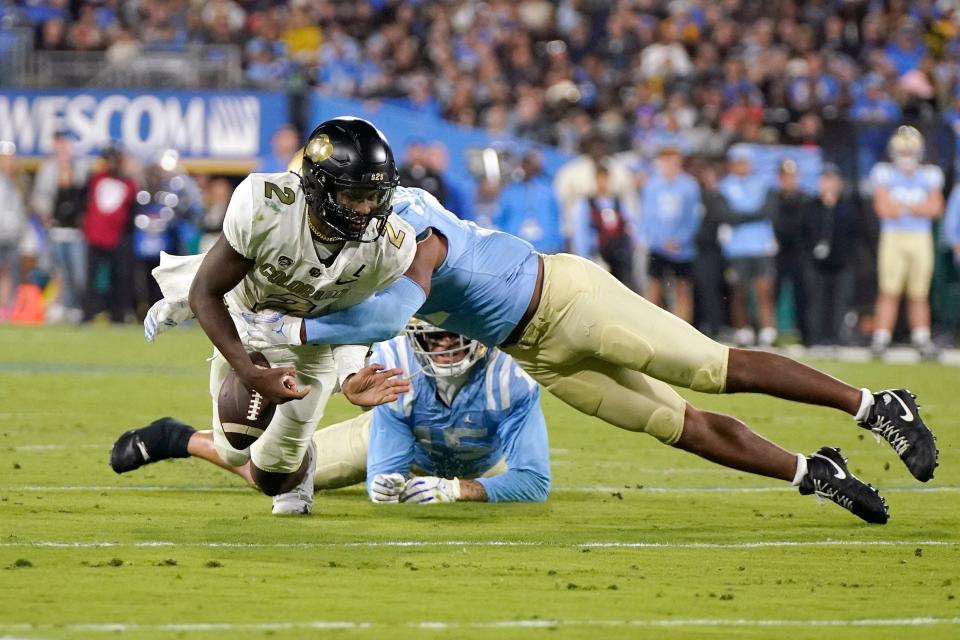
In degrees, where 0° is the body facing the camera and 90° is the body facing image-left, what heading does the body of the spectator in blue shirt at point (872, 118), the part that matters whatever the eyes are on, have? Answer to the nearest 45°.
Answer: approximately 0°

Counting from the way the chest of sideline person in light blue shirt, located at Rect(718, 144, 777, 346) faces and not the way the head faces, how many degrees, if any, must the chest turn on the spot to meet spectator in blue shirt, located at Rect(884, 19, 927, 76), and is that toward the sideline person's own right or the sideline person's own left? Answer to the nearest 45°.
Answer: approximately 180°

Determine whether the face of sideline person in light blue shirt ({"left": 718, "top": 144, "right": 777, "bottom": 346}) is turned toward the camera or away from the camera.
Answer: toward the camera

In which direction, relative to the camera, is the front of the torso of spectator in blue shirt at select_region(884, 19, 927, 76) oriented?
toward the camera

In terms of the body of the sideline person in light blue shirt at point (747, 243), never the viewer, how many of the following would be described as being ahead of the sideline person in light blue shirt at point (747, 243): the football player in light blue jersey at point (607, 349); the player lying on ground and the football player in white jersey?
3

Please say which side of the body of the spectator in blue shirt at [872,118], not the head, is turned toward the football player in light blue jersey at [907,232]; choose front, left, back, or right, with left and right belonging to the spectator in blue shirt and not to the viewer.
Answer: front

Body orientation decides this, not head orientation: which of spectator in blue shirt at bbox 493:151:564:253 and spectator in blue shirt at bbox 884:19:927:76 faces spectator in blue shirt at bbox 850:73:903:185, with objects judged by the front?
spectator in blue shirt at bbox 884:19:927:76

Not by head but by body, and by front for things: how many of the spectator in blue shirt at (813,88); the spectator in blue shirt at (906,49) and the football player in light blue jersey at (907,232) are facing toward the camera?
3

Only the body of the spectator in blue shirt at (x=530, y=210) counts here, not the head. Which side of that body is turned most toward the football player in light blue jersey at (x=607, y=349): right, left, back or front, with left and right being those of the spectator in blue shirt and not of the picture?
front

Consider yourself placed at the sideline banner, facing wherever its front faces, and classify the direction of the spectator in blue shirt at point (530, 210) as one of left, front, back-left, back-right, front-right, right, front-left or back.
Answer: front-left

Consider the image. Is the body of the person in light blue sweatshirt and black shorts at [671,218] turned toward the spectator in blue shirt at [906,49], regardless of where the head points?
no

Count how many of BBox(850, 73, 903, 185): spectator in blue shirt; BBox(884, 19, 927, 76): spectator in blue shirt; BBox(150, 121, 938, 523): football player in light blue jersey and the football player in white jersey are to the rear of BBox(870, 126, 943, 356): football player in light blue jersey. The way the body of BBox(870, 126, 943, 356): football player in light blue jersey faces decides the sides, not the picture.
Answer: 2

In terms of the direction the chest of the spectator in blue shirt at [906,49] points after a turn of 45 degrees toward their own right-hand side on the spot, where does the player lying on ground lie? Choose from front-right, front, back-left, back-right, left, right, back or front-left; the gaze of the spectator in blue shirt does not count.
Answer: front-left

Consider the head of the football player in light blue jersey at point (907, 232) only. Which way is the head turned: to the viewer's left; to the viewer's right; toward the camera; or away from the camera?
toward the camera

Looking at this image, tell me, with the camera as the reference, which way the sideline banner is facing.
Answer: facing the viewer

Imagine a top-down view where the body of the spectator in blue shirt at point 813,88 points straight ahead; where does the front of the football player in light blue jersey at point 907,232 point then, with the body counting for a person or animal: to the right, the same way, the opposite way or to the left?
the same way

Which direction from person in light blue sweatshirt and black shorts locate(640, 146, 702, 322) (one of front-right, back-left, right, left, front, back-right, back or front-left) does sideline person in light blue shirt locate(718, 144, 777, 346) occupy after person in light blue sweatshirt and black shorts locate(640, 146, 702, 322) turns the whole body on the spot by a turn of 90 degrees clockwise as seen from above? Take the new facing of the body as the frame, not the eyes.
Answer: back

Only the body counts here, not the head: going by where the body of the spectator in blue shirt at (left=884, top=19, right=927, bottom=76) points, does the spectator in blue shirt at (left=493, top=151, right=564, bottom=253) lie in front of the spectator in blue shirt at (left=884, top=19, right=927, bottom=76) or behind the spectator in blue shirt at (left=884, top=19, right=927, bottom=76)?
in front

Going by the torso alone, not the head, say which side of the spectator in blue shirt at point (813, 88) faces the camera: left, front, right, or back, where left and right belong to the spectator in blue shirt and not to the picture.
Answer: front
